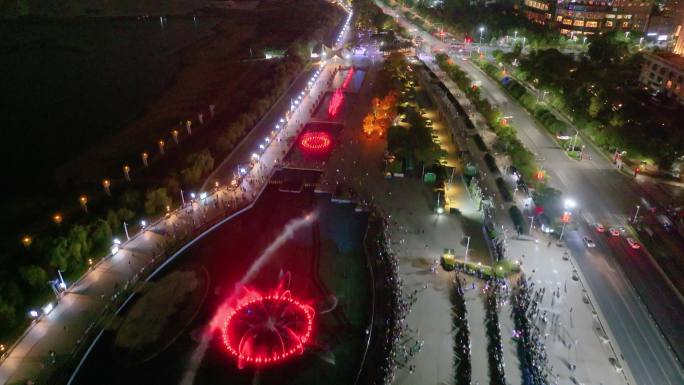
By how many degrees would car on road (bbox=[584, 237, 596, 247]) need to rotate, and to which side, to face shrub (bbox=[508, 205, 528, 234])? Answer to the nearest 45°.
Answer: approximately 135° to its right

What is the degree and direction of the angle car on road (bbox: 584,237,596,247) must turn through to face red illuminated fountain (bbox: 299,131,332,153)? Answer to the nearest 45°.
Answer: approximately 135° to its right

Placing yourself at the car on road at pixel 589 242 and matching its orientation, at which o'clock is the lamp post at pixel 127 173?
The lamp post is roughly at 4 o'clock from the car on road.

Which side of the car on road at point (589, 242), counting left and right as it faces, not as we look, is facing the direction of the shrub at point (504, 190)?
back

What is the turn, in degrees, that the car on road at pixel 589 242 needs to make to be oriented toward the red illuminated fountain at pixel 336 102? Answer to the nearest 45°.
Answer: approximately 180°

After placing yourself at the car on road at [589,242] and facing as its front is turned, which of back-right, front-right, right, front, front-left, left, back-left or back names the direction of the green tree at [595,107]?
back-left

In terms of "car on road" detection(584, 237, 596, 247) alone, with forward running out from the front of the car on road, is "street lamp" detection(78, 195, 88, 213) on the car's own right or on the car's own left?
on the car's own right

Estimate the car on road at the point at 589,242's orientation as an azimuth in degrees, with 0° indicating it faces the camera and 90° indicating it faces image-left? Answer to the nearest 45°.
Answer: approximately 315°

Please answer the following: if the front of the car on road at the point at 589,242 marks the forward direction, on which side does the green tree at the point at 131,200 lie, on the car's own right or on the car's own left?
on the car's own right

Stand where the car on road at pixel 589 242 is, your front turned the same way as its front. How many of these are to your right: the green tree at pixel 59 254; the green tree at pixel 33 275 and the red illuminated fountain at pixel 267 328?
3

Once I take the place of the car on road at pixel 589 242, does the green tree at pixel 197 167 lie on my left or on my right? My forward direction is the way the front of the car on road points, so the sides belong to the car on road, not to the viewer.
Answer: on my right

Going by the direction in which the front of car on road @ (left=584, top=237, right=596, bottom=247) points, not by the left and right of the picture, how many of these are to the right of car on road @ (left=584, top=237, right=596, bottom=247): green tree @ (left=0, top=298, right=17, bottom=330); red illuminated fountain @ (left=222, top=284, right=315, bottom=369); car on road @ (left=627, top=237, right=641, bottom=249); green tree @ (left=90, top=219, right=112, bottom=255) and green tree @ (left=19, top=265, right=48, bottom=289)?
4

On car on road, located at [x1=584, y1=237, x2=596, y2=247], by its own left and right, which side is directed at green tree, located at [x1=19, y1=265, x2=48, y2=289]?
right

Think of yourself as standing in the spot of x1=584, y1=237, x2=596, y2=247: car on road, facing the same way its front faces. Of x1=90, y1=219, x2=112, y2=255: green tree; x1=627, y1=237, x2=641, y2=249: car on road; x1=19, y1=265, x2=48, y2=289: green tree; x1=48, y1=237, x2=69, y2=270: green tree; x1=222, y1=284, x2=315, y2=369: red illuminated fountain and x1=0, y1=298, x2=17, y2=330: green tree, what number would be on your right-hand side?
5

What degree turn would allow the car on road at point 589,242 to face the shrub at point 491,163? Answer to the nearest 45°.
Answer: approximately 180°
